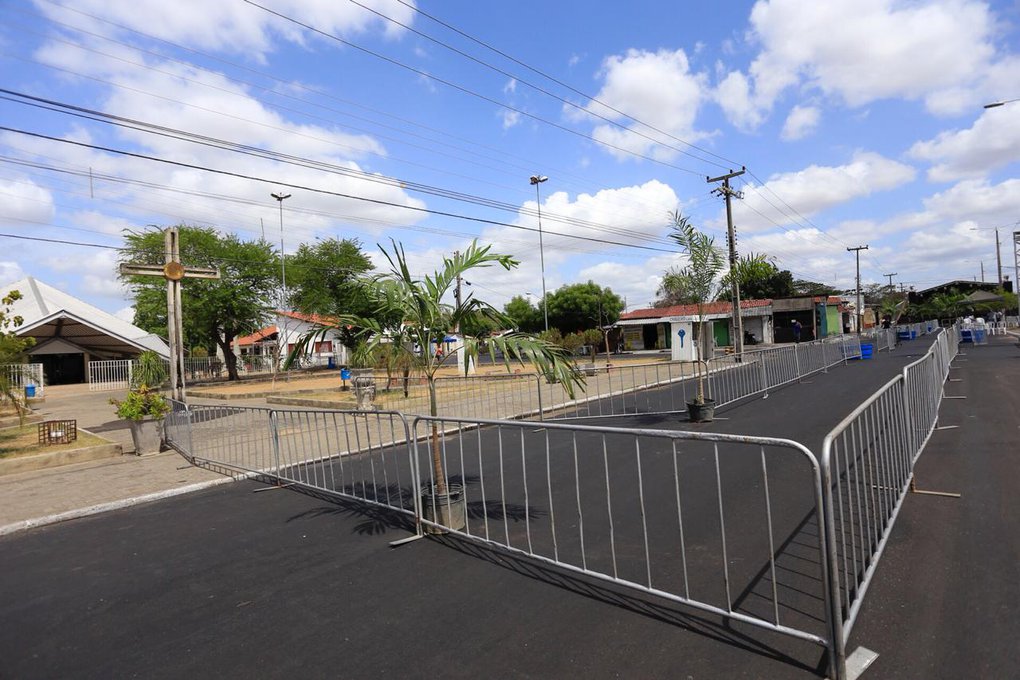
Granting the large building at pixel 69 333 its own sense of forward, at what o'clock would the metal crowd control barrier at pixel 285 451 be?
The metal crowd control barrier is roughly at 12 o'clock from the large building.

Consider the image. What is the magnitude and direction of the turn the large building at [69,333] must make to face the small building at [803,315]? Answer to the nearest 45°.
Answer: approximately 45° to its left

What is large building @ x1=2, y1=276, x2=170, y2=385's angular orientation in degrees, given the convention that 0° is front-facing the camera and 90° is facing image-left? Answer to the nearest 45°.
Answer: approximately 0°

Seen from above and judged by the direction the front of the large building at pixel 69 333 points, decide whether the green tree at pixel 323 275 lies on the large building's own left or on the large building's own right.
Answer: on the large building's own left

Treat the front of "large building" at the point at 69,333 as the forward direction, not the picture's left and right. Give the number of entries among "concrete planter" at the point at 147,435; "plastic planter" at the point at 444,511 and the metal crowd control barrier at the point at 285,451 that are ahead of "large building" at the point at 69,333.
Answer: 3

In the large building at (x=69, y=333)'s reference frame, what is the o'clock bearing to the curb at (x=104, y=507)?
The curb is roughly at 12 o'clock from the large building.

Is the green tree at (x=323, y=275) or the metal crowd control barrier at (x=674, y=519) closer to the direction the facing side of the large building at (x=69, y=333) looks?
the metal crowd control barrier

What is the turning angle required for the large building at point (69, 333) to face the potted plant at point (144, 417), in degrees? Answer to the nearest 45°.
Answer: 0° — it already faces it
